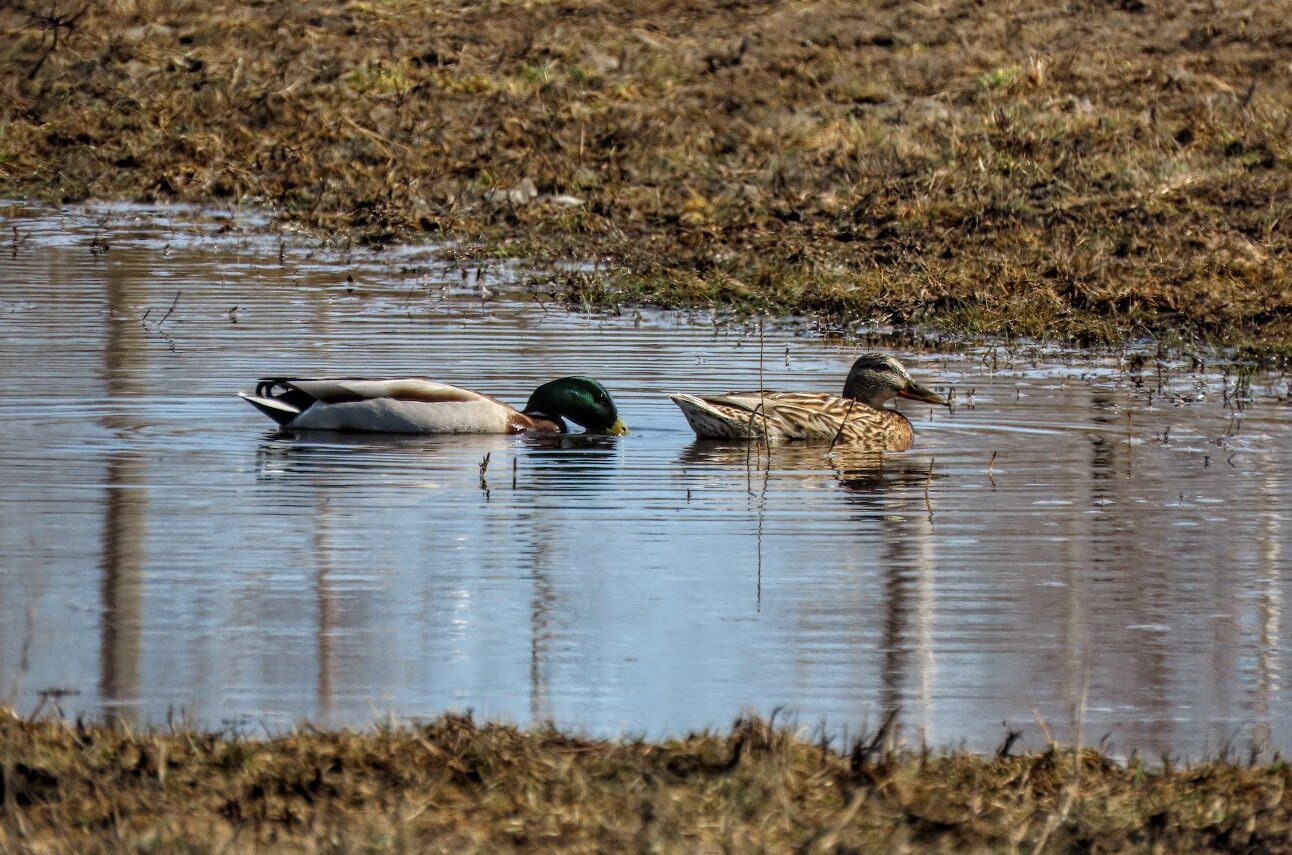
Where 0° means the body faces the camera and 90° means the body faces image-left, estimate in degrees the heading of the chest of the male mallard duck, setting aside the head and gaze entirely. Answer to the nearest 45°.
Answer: approximately 270°

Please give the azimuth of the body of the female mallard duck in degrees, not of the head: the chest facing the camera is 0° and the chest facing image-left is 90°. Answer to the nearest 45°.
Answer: approximately 270°

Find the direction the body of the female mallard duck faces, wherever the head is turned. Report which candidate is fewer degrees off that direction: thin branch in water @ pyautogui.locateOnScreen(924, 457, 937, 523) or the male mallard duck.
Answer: the thin branch in water

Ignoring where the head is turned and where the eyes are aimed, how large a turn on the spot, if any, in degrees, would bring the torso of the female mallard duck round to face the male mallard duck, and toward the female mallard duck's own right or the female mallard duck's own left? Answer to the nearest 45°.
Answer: approximately 180°

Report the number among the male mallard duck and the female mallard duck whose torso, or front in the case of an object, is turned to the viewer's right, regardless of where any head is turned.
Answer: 2
